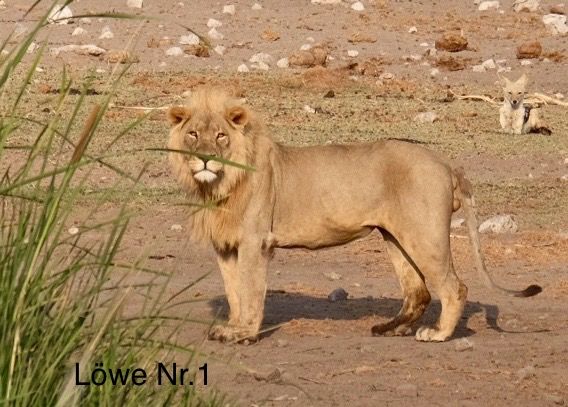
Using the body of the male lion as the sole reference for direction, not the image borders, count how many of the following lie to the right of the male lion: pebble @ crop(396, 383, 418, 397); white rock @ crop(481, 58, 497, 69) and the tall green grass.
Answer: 1

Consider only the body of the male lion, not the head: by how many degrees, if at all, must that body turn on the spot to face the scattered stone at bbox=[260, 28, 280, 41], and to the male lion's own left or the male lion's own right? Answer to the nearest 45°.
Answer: approximately 90° to the male lion's own right

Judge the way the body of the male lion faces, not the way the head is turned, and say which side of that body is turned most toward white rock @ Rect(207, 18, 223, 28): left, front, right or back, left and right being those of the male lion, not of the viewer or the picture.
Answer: right

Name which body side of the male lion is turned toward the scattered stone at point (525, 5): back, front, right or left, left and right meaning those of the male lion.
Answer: right

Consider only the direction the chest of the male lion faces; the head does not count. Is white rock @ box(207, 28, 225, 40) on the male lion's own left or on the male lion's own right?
on the male lion's own right

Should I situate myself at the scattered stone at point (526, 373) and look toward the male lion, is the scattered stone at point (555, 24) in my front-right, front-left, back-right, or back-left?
front-right

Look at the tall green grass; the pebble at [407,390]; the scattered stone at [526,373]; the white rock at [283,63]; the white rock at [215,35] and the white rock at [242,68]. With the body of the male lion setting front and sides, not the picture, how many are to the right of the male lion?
3

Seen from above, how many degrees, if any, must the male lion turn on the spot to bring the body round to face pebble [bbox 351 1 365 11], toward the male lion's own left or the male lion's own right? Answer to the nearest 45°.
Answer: approximately 90° to the male lion's own right

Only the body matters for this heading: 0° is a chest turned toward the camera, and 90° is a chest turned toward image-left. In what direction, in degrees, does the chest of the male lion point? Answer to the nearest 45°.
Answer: approximately 90°

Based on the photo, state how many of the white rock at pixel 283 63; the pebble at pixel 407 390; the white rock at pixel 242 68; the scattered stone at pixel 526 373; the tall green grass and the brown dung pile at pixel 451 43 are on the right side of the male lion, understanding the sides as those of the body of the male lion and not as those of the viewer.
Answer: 3

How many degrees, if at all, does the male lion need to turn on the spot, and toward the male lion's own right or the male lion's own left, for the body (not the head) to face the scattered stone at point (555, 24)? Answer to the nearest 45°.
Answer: approximately 90° to the male lion's own right
